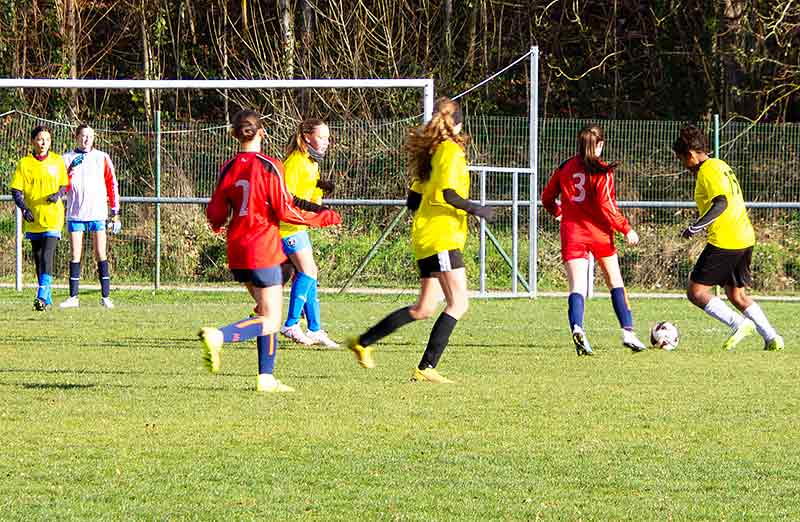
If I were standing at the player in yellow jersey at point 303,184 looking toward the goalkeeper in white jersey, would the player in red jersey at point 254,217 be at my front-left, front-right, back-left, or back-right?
back-left

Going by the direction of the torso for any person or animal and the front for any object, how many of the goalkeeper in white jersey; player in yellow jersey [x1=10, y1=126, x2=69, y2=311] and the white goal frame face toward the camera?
3

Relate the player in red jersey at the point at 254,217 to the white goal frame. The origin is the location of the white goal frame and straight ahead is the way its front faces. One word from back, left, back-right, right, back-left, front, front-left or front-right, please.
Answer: front

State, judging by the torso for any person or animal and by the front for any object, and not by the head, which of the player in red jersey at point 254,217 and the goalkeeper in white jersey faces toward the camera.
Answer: the goalkeeper in white jersey

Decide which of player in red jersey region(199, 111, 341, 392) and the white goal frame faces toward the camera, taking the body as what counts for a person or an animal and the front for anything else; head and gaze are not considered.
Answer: the white goal frame

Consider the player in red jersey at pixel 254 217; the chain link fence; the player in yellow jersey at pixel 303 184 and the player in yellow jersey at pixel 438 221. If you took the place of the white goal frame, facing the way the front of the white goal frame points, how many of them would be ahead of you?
3

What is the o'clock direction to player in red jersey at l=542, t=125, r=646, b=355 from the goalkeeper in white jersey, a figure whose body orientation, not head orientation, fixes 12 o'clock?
The player in red jersey is roughly at 11 o'clock from the goalkeeper in white jersey.

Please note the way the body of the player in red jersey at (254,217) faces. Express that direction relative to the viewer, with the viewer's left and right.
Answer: facing away from the viewer and to the right of the viewer

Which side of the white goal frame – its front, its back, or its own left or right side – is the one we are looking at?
front

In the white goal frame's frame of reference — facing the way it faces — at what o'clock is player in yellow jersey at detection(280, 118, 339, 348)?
The player in yellow jersey is roughly at 12 o'clock from the white goal frame.

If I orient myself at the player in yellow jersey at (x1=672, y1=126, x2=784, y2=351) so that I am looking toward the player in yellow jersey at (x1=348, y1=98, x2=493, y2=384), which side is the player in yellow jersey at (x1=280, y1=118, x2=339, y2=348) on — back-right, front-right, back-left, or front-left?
front-right

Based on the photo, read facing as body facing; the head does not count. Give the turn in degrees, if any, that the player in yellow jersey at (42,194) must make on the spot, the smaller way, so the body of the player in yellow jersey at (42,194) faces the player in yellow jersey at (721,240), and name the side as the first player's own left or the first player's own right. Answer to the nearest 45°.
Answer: approximately 45° to the first player's own left

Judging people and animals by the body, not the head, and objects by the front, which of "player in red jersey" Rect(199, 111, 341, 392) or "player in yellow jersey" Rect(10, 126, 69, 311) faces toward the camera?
the player in yellow jersey
